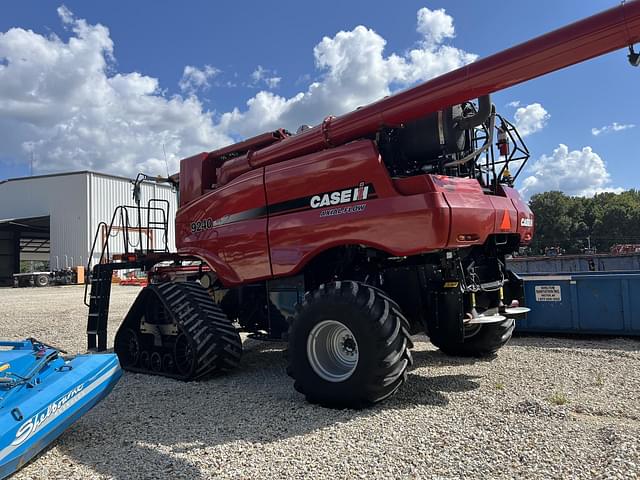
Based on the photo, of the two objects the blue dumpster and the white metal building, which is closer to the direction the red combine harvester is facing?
the white metal building

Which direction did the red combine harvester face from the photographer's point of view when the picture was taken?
facing away from the viewer and to the left of the viewer

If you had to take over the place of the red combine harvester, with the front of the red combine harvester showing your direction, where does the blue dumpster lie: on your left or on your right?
on your right

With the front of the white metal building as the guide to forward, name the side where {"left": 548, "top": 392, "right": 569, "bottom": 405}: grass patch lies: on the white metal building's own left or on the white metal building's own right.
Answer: on the white metal building's own left

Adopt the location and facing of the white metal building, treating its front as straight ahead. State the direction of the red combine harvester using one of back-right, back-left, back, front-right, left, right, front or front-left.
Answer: front-left

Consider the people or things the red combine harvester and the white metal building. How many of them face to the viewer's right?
0

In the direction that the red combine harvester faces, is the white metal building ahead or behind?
ahead

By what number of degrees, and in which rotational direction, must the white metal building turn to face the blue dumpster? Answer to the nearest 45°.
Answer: approximately 45° to its left

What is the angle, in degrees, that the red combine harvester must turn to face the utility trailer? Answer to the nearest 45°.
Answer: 0° — it already faces it
